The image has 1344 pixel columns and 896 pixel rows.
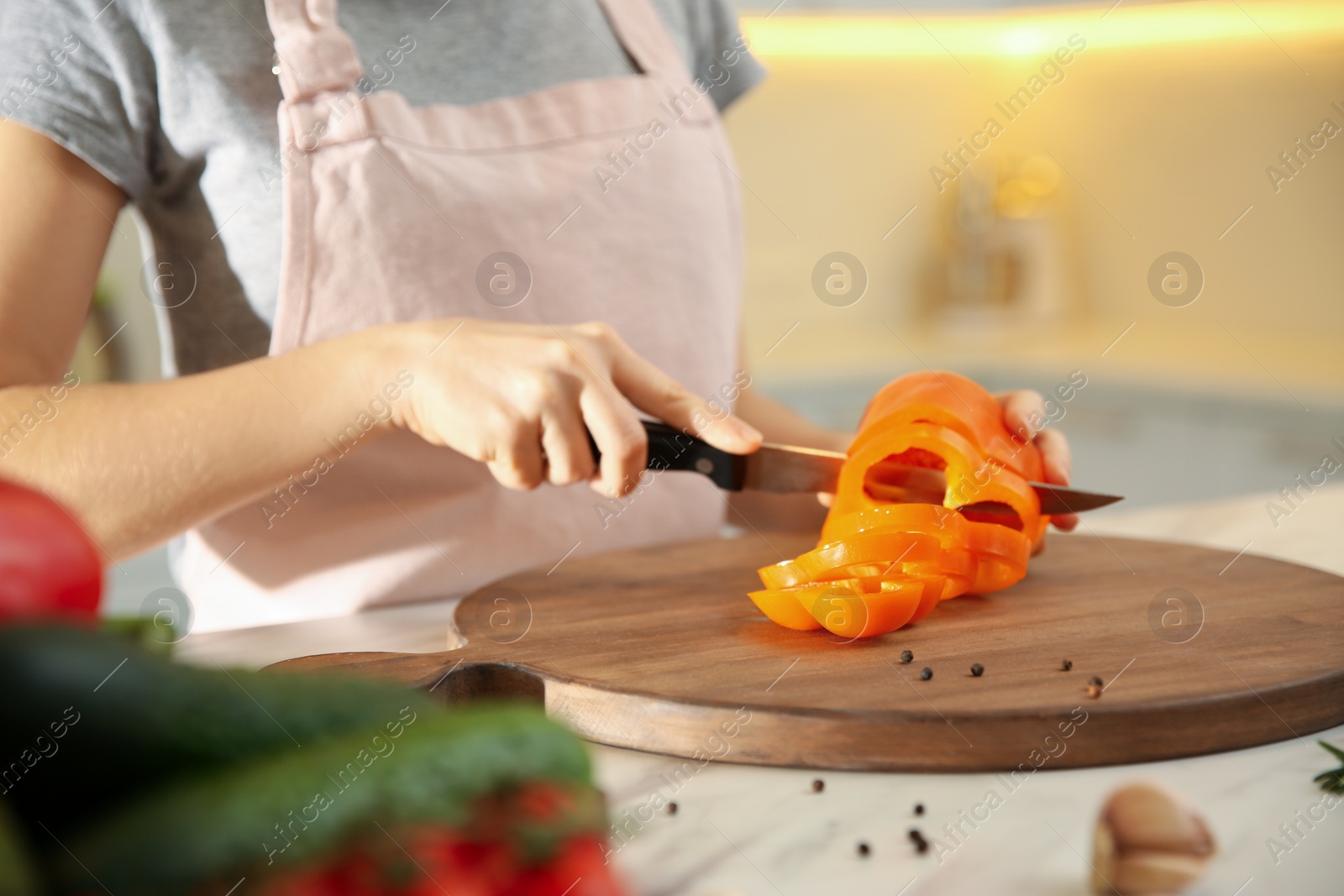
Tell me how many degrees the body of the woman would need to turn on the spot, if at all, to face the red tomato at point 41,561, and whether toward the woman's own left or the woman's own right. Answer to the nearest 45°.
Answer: approximately 45° to the woman's own right

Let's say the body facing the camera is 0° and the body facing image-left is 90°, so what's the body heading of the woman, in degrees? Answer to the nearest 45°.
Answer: approximately 315°

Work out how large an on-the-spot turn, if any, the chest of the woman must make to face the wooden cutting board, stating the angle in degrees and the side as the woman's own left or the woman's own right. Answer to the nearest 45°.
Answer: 0° — they already face it

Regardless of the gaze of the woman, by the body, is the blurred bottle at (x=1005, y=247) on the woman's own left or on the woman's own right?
on the woman's own left

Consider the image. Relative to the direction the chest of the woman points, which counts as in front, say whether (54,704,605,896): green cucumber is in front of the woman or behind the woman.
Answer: in front

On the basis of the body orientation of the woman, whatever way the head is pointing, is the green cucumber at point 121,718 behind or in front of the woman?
in front
